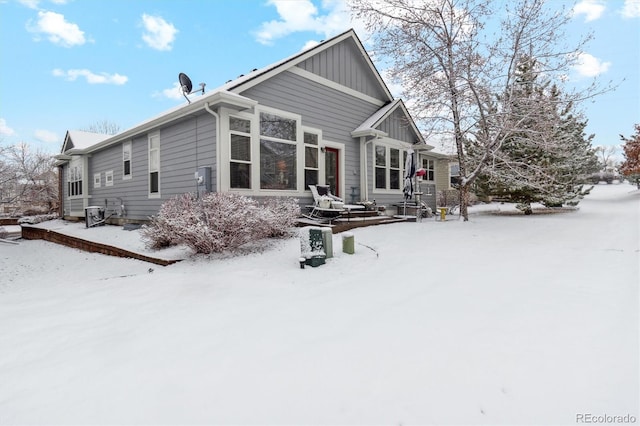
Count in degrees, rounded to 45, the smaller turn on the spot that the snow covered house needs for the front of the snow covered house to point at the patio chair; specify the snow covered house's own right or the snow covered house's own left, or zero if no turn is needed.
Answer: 0° — it already faces it

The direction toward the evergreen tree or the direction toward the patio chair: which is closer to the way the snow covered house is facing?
the patio chair
